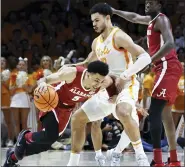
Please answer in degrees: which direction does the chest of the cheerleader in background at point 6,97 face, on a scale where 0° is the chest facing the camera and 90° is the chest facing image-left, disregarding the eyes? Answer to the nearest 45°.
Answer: approximately 0°

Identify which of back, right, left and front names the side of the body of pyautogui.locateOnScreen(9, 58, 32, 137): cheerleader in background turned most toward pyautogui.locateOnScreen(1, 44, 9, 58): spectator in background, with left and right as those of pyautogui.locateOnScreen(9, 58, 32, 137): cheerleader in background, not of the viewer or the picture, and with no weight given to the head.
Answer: back

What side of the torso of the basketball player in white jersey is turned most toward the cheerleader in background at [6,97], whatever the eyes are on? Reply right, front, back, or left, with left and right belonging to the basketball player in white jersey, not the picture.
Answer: right

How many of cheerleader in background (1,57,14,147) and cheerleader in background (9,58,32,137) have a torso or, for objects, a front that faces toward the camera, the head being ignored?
2

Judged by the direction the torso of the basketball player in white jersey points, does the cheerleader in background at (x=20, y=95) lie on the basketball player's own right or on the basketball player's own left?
on the basketball player's own right

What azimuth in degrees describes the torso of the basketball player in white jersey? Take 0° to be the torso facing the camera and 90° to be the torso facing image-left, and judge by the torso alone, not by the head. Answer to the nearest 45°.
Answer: approximately 45°

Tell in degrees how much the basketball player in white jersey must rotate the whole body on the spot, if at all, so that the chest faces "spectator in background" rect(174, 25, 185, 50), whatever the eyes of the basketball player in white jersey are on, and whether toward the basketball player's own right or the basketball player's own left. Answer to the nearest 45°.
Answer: approximately 135° to the basketball player's own right

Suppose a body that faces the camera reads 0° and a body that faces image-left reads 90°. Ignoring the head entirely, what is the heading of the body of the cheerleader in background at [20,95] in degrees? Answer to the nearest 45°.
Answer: approximately 0°

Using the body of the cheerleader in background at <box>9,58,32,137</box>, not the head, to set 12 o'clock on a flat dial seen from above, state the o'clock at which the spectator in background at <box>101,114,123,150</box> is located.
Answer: the spectator in background at <box>101,114,123,150</box> is roughly at 10 o'clock from the cheerleader in background at <box>9,58,32,137</box>.

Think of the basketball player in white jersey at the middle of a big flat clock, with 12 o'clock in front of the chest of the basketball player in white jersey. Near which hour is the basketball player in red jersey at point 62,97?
The basketball player in red jersey is roughly at 1 o'clock from the basketball player in white jersey.
